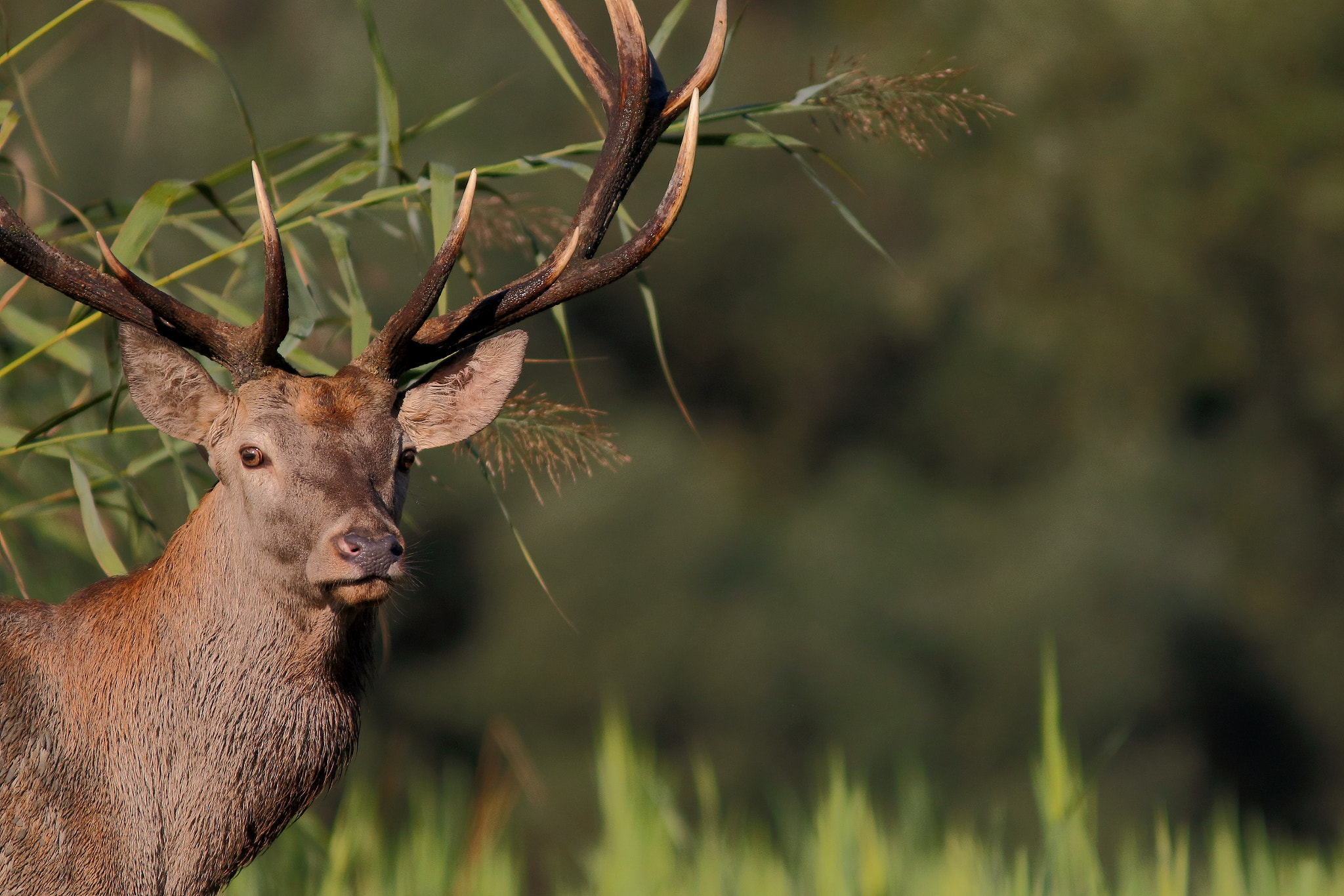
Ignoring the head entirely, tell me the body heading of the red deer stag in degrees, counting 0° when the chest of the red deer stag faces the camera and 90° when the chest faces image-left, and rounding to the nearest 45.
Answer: approximately 315°
